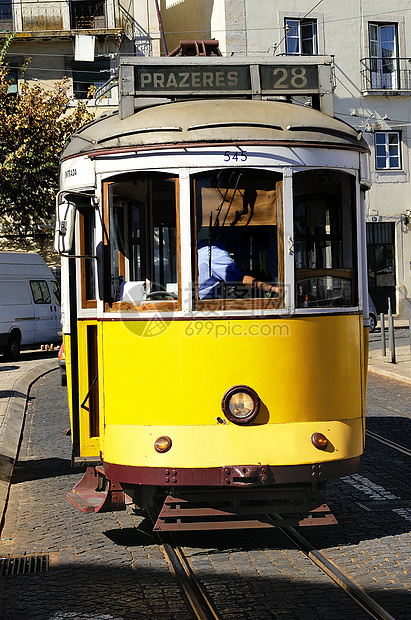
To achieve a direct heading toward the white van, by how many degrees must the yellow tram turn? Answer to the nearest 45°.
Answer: approximately 180°

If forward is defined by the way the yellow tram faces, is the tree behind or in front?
behind

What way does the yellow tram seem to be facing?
toward the camera

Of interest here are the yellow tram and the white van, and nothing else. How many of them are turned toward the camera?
1

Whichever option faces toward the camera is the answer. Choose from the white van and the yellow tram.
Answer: the yellow tram

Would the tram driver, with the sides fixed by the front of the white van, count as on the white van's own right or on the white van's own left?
on the white van's own right

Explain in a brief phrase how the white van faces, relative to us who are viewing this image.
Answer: facing away from the viewer and to the right of the viewer
